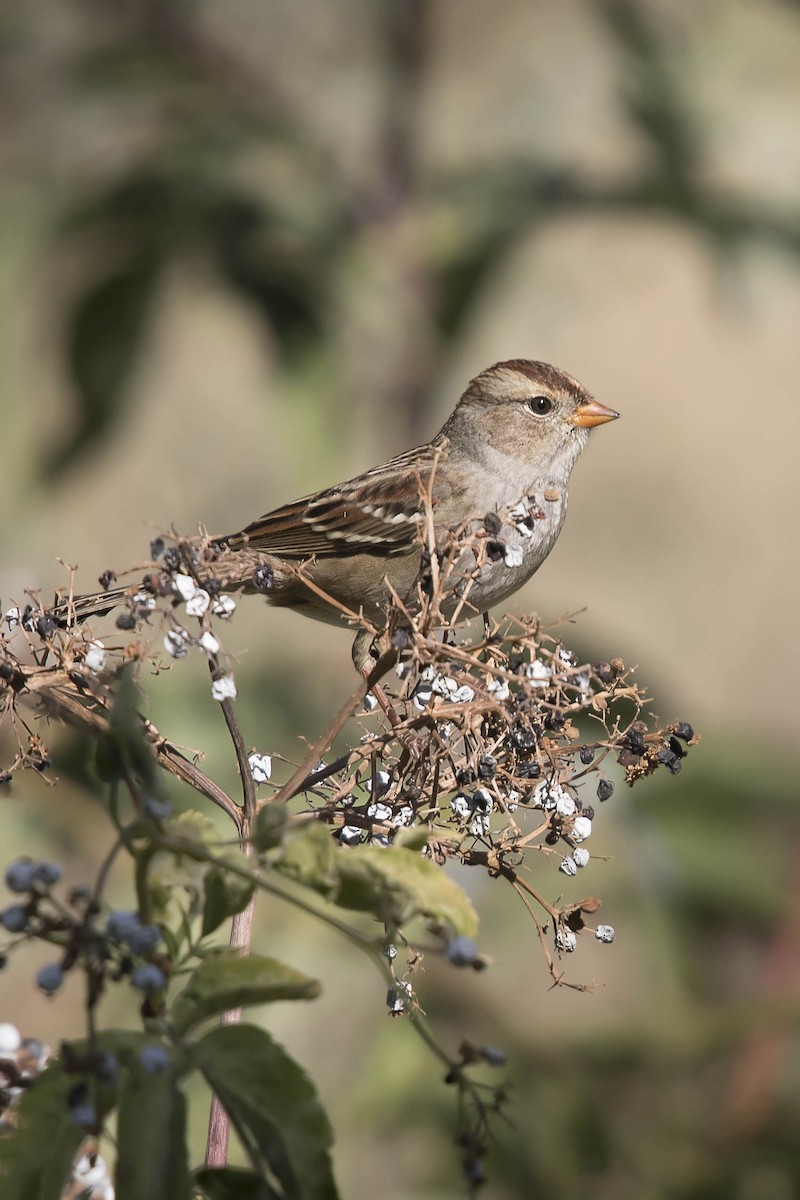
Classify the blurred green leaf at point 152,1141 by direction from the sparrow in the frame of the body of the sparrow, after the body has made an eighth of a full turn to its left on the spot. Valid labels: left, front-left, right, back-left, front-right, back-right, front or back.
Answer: back-right

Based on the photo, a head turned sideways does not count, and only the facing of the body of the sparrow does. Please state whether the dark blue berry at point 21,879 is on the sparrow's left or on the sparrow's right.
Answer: on the sparrow's right

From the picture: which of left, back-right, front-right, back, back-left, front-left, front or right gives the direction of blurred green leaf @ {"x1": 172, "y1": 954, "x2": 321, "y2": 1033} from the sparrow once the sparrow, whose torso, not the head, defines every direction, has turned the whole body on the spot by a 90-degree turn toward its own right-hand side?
front

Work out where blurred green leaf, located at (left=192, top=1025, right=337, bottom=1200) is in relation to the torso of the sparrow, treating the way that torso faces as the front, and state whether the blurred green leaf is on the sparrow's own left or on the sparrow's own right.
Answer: on the sparrow's own right

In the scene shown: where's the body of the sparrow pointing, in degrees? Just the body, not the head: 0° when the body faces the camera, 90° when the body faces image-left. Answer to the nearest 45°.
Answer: approximately 270°

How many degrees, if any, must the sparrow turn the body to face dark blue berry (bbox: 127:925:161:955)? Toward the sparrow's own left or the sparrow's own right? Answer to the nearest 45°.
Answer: approximately 90° to the sparrow's own right

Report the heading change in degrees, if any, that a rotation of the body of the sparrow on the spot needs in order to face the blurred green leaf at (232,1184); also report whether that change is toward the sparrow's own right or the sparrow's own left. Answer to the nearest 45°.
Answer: approximately 90° to the sparrow's own right
